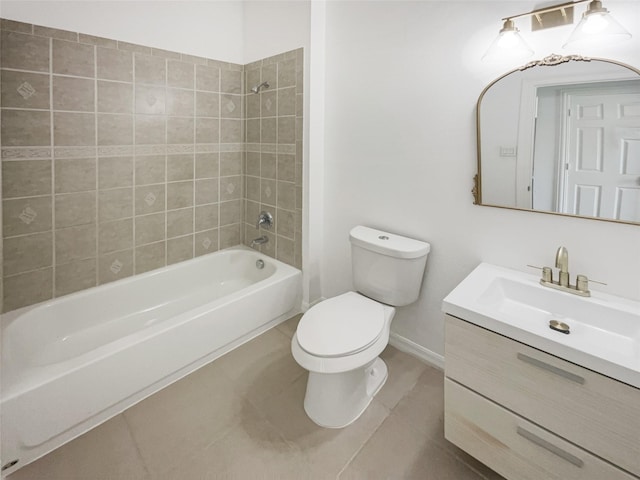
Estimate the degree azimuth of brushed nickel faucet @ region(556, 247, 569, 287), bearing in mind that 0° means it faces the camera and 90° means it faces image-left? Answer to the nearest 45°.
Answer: approximately 45°

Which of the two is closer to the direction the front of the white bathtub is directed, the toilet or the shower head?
the toilet

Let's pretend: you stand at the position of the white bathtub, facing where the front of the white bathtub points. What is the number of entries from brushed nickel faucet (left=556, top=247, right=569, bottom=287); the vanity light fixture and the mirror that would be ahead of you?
3

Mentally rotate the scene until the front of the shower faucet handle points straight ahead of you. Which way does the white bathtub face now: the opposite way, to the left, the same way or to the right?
to the left

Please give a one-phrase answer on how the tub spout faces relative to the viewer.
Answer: facing the viewer and to the left of the viewer

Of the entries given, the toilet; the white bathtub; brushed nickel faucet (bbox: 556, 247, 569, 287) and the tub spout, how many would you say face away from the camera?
0

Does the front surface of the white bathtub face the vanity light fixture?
yes

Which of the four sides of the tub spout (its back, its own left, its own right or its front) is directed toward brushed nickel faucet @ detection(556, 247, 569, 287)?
left

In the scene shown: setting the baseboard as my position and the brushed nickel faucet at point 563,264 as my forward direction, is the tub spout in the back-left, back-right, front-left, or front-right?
back-right

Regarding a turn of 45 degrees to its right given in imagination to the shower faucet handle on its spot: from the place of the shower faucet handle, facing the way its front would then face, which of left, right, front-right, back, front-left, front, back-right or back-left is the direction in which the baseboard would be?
back-left

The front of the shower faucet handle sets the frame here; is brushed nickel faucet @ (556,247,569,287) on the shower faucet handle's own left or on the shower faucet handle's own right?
on the shower faucet handle's own left

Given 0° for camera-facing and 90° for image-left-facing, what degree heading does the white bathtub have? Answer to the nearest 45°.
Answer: approximately 315°

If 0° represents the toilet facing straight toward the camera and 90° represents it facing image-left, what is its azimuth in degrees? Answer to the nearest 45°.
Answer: approximately 45°
